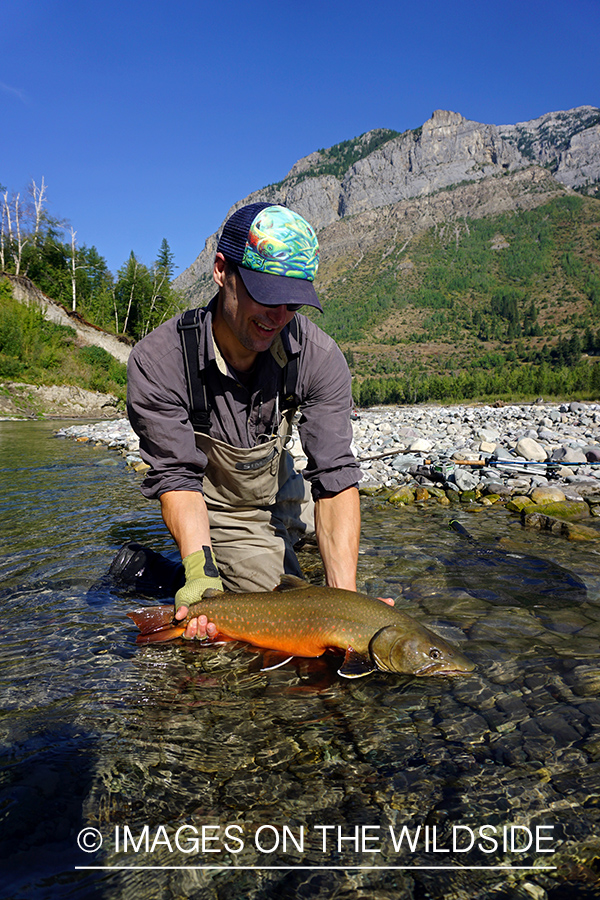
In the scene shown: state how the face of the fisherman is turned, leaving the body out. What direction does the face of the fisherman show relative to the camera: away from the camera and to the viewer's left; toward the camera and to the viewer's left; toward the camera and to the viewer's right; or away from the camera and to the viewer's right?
toward the camera and to the viewer's right

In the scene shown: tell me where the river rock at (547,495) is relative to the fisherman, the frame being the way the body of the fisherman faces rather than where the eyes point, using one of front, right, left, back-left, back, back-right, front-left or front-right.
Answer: left

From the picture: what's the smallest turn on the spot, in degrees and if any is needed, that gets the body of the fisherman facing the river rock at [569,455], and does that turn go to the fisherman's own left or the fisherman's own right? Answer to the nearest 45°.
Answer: approximately 90° to the fisherman's own left

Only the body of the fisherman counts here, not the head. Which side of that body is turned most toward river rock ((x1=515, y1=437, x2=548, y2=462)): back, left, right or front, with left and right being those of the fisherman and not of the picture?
left

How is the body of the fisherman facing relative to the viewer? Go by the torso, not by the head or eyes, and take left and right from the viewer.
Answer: facing the viewer and to the right of the viewer
